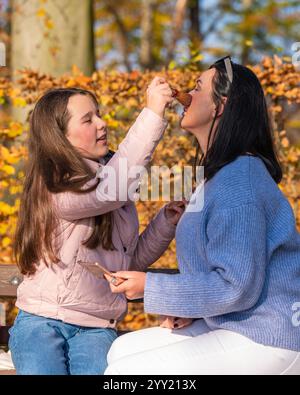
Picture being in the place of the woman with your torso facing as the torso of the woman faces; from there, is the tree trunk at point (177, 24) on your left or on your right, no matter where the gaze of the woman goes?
on your right

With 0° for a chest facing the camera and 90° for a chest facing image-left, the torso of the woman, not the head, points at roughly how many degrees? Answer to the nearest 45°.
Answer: approximately 90°

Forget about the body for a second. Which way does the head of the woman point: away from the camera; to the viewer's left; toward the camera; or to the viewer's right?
to the viewer's left

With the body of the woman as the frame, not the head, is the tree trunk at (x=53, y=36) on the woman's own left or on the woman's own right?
on the woman's own right

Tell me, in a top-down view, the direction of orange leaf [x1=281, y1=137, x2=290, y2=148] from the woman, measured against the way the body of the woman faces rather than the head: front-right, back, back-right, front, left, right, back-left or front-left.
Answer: right

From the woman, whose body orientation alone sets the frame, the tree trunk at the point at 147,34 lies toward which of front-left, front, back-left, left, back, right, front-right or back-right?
right

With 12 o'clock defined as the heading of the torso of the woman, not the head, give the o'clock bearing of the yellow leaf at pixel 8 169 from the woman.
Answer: The yellow leaf is roughly at 2 o'clock from the woman.
